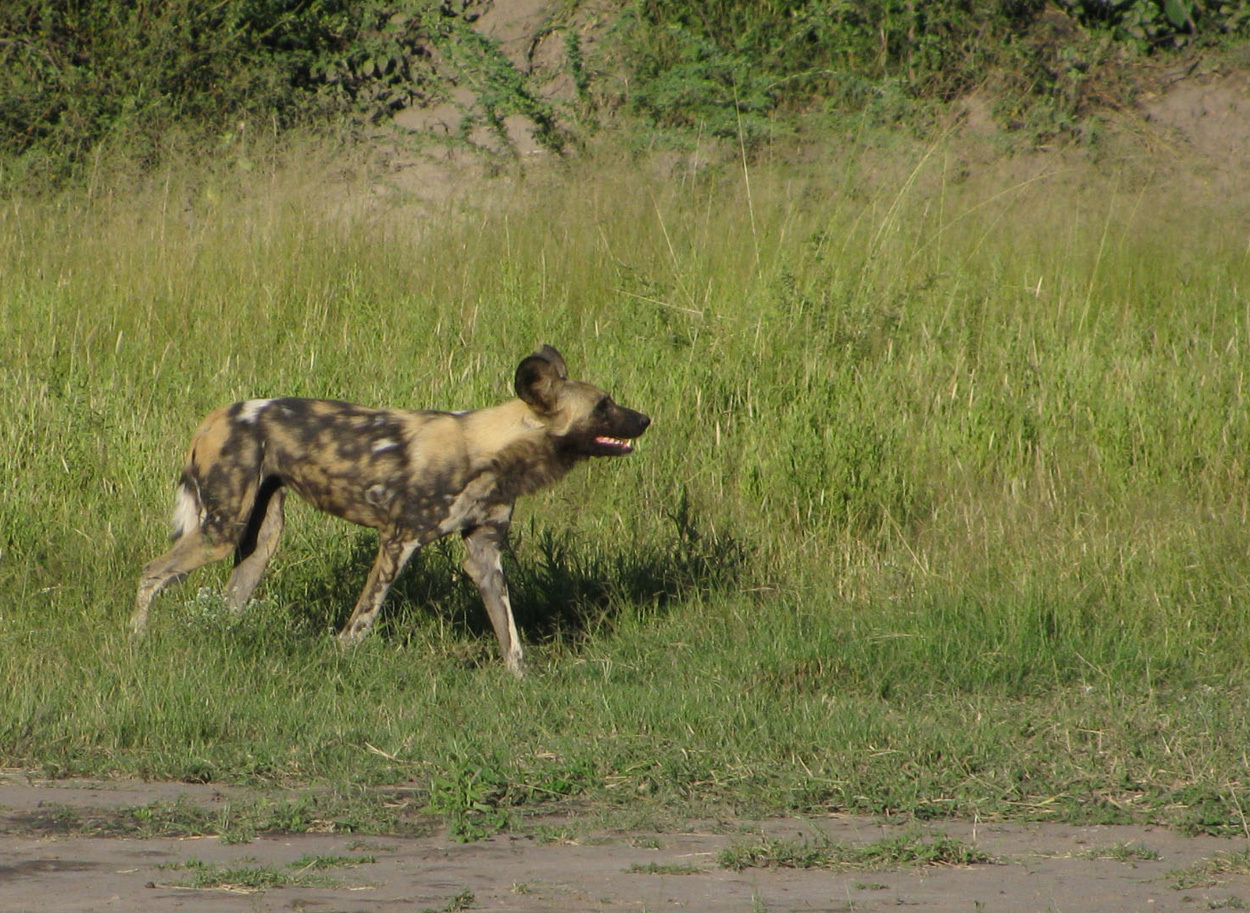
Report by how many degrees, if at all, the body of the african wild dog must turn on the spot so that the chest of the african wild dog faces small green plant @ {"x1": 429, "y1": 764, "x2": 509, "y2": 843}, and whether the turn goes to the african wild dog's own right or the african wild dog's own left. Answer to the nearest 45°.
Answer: approximately 90° to the african wild dog's own right

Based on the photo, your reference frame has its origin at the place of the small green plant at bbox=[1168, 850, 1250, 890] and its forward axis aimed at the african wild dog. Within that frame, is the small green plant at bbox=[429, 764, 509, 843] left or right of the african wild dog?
left

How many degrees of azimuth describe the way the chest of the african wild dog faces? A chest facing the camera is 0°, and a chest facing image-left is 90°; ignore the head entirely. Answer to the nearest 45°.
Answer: approximately 270°

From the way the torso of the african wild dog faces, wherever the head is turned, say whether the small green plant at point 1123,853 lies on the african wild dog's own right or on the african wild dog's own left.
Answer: on the african wild dog's own right

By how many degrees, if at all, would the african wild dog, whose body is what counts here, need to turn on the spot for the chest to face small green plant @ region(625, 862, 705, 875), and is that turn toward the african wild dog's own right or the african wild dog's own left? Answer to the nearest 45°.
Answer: approximately 90° to the african wild dog's own right

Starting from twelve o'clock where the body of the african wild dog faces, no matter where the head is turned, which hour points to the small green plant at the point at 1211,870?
The small green plant is roughly at 2 o'clock from the african wild dog.

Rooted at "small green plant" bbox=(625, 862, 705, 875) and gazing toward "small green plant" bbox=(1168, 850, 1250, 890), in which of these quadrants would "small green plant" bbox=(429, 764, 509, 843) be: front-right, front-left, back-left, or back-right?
back-left
